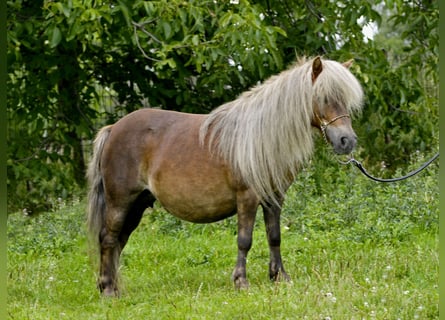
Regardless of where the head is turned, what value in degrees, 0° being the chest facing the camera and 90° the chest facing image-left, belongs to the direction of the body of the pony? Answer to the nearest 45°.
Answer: approximately 270°
